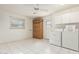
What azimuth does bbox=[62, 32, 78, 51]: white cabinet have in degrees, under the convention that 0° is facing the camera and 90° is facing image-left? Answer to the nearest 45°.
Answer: approximately 45°

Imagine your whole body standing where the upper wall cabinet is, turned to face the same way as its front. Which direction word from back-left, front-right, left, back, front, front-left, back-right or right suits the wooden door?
right

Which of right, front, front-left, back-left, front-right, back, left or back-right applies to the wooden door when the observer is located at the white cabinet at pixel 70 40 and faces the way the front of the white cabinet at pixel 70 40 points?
right

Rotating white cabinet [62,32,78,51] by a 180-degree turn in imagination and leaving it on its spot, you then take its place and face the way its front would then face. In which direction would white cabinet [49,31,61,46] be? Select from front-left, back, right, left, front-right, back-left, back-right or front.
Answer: left

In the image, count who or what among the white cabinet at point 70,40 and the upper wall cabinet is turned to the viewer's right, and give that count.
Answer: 0
